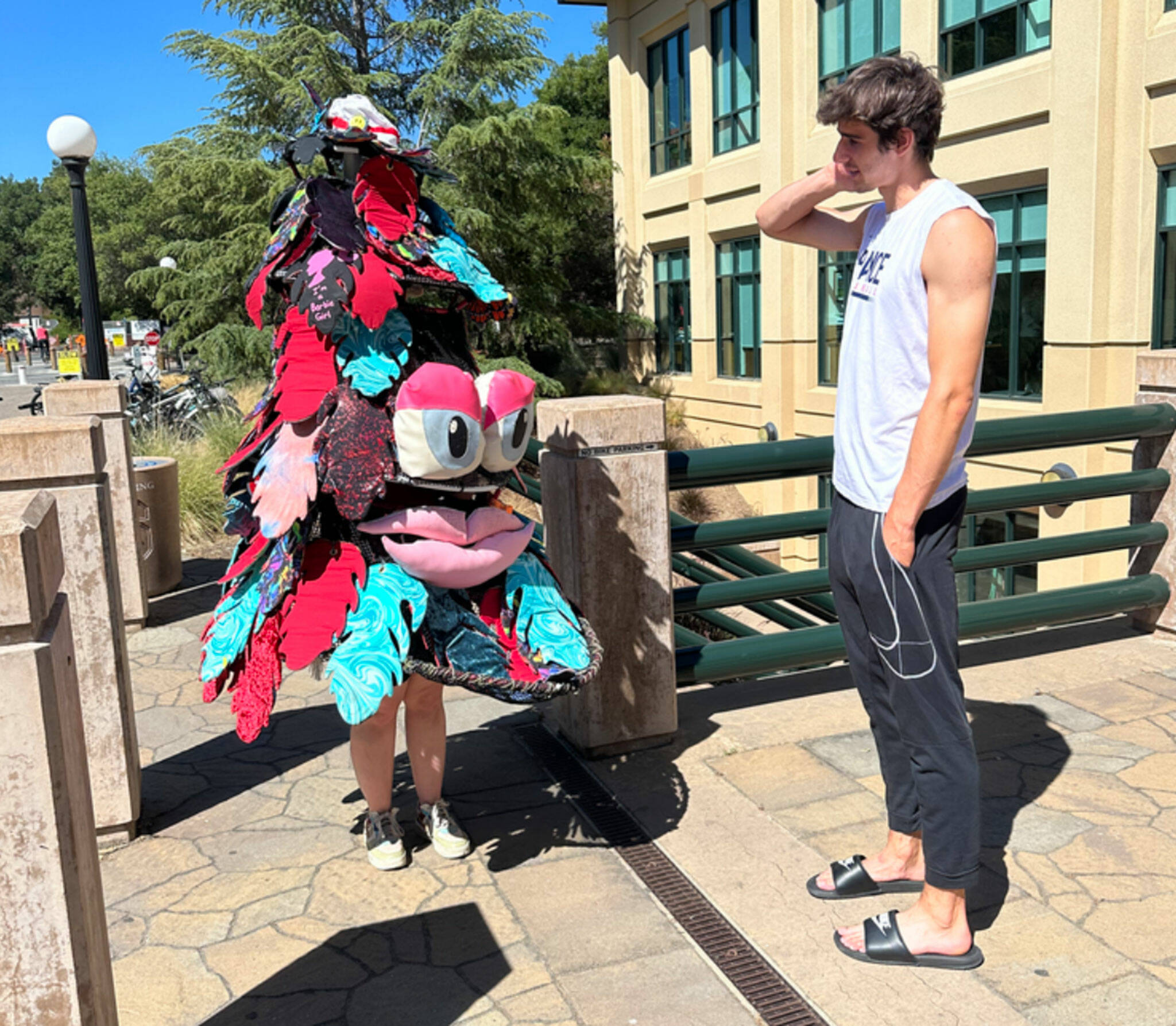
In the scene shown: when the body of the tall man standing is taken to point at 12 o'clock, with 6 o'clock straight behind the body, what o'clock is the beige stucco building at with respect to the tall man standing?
The beige stucco building is roughly at 3 o'clock from the tall man standing.

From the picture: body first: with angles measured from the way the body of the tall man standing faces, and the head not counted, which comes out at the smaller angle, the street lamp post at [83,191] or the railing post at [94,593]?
the railing post

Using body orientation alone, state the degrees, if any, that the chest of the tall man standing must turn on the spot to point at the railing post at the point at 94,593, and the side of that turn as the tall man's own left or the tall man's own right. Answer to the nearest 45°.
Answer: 0° — they already face it

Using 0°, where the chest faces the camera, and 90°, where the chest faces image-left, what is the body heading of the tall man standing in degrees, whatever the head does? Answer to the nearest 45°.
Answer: approximately 90°

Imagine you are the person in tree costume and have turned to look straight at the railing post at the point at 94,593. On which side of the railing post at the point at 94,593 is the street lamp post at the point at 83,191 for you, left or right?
right

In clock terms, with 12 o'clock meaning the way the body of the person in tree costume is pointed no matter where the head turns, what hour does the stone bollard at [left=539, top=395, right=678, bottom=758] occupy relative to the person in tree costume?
The stone bollard is roughly at 9 o'clock from the person in tree costume.

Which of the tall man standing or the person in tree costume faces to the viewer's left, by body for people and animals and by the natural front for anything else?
the tall man standing

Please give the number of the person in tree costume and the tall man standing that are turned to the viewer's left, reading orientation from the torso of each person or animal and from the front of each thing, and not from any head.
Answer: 1

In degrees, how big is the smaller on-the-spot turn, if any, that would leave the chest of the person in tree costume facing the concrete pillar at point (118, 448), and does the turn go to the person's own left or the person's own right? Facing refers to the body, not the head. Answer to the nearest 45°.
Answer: approximately 180°

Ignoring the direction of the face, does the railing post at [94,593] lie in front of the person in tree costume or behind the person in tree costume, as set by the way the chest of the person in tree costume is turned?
behind

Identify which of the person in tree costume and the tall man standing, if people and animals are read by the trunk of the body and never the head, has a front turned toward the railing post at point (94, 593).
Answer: the tall man standing
